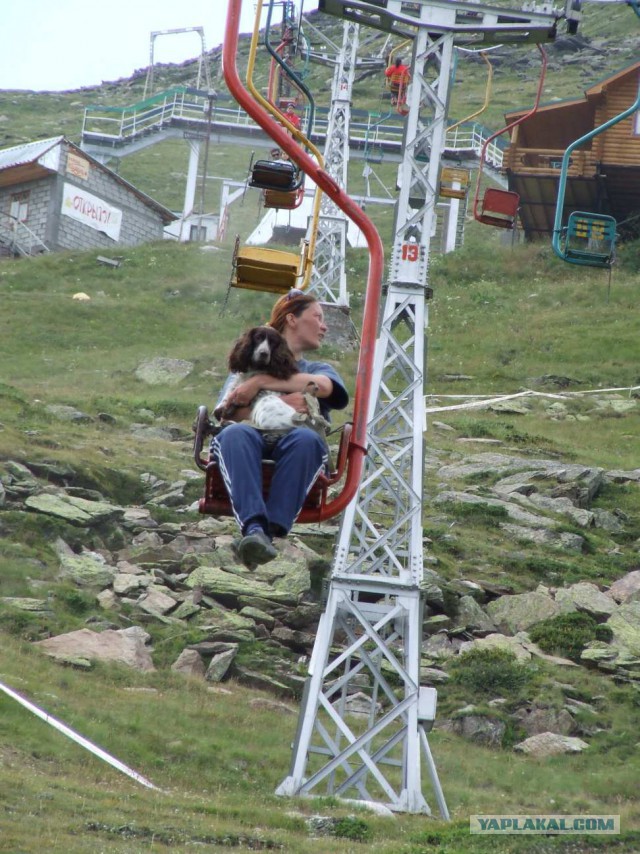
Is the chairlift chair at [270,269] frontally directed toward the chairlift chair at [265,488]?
yes

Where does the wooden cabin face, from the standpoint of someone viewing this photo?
facing the viewer and to the left of the viewer

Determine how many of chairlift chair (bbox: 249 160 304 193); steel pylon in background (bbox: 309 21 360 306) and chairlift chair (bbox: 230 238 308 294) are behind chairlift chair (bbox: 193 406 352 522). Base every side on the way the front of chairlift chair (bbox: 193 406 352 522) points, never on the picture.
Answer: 3

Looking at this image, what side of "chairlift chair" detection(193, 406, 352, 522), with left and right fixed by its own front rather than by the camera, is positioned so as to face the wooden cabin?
back

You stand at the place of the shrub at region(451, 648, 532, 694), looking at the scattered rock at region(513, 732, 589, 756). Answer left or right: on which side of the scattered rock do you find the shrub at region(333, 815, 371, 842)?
right

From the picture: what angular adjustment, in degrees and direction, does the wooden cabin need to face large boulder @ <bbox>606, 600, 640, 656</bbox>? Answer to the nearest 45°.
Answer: approximately 45° to its left

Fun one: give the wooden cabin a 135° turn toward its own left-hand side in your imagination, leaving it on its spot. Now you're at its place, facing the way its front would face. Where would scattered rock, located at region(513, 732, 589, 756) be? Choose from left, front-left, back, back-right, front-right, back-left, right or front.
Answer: right

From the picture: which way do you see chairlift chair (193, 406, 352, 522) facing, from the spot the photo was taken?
facing the viewer

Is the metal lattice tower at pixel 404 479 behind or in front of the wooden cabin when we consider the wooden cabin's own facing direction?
in front

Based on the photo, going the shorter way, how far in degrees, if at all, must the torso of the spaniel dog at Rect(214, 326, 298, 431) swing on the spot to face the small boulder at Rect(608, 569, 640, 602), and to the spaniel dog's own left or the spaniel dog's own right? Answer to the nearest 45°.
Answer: approximately 135° to the spaniel dog's own left

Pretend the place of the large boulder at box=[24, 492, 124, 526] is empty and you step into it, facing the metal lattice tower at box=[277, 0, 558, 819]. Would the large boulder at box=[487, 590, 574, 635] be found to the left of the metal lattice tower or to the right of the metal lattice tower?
left

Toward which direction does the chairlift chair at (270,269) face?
toward the camera
